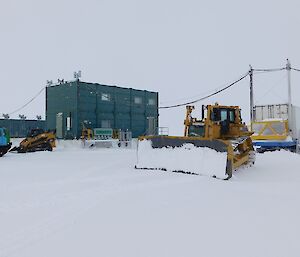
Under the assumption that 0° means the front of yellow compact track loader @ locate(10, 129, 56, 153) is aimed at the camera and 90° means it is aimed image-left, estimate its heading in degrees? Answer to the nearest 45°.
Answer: approximately 90°

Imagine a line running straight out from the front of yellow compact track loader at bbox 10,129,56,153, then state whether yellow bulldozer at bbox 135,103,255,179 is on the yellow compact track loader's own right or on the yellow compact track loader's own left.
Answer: on the yellow compact track loader's own left

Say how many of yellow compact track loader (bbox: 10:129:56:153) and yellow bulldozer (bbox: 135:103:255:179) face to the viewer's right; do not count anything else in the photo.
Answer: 0

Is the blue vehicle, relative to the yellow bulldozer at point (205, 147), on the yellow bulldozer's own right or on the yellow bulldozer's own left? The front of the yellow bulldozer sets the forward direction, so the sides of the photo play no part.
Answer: on the yellow bulldozer's own right

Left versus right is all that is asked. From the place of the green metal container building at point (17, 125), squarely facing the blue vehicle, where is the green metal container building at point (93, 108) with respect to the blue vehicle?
left

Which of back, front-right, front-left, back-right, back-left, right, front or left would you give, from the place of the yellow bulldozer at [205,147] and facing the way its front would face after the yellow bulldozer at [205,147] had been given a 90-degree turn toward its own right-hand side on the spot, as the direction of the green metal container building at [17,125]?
front

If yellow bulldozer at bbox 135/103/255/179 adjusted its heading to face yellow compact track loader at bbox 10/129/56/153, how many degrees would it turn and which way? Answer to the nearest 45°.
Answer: approximately 90° to its right

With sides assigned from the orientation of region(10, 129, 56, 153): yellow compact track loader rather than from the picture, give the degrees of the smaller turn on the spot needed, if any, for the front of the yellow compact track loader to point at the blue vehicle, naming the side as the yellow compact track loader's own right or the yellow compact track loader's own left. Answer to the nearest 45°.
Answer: approximately 45° to the yellow compact track loader's own left

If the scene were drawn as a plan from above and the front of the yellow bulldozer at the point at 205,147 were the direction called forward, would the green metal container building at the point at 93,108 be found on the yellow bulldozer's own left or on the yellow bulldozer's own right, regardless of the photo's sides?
on the yellow bulldozer's own right

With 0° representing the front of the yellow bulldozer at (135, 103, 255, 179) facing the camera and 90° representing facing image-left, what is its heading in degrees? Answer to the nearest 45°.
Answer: approximately 45°
